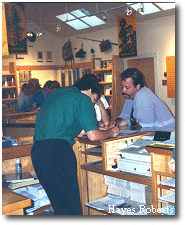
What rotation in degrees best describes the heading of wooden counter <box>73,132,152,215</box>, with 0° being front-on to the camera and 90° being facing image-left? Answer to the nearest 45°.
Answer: approximately 45°

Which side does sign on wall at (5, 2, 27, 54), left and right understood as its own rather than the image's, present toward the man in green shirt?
front

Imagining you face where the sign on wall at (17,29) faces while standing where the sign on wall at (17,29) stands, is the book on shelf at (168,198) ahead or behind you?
ahead

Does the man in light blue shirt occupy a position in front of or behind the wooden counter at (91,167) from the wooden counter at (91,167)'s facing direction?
behind

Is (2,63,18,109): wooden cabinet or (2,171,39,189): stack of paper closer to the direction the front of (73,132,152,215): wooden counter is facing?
the stack of paper

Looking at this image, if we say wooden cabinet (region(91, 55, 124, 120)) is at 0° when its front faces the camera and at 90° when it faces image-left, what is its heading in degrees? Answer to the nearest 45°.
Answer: approximately 45°
